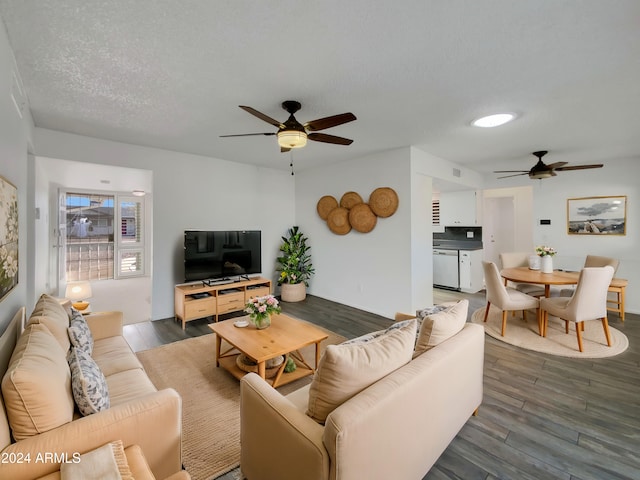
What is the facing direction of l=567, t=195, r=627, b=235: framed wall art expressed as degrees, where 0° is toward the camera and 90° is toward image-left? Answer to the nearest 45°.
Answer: approximately 45°

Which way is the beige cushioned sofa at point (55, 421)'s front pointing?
to the viewer's right

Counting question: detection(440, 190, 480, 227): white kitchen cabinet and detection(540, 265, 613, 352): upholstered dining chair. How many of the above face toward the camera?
1

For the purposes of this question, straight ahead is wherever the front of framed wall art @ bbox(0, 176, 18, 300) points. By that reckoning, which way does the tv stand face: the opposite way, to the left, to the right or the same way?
to the right

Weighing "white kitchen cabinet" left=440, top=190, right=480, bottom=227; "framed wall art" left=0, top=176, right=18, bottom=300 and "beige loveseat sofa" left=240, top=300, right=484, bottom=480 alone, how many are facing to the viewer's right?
1

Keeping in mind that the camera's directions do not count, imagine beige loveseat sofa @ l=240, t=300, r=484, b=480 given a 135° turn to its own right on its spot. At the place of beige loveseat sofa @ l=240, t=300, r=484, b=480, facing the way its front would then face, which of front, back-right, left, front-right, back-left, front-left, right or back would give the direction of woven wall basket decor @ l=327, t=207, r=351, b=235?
left

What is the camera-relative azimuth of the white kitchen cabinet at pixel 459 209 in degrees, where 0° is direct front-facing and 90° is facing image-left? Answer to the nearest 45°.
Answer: approximately 0°

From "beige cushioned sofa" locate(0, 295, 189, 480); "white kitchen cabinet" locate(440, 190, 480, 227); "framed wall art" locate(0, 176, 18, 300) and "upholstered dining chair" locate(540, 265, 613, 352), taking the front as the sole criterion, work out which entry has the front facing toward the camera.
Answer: the white kitchen cabinet

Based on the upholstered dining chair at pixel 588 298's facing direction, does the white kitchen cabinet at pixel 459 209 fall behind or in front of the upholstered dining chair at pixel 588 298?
in front

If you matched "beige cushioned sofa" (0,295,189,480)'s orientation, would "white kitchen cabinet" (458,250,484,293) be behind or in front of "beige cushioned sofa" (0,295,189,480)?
in front

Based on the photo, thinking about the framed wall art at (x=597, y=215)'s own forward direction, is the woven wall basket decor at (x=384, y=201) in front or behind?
in front

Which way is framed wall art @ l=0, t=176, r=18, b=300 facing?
to the viewer's right

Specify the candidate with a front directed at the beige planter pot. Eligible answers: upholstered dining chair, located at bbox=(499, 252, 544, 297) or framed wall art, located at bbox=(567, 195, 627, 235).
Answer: the framed wall art

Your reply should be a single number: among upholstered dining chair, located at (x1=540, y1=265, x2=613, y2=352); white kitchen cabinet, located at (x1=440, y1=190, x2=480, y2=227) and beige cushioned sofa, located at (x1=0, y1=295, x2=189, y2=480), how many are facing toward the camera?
1

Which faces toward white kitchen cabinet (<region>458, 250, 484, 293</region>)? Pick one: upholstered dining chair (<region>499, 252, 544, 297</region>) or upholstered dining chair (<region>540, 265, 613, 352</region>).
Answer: upholstered dining chair (<region>540, 265, 613, 352</region>)

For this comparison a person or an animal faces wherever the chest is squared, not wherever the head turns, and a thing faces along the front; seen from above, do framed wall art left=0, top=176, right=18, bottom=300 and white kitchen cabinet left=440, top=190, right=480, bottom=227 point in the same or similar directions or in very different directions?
very different directions
